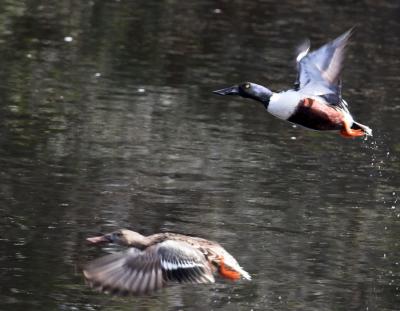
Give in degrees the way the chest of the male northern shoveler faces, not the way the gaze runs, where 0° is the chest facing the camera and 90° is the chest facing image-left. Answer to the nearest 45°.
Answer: approximately 90°

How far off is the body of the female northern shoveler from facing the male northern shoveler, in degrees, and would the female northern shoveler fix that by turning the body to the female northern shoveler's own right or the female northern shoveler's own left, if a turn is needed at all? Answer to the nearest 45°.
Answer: approximately 135° to the female northern shoveler's own right

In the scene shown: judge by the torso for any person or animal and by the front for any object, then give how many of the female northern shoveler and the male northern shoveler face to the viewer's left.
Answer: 2

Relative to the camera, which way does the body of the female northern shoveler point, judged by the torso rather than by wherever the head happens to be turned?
to the viewer's left

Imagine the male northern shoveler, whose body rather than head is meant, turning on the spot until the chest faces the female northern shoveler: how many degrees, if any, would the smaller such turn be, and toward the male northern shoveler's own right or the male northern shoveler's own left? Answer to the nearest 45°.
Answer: approximately 45° to the male northern shoveler's own left
